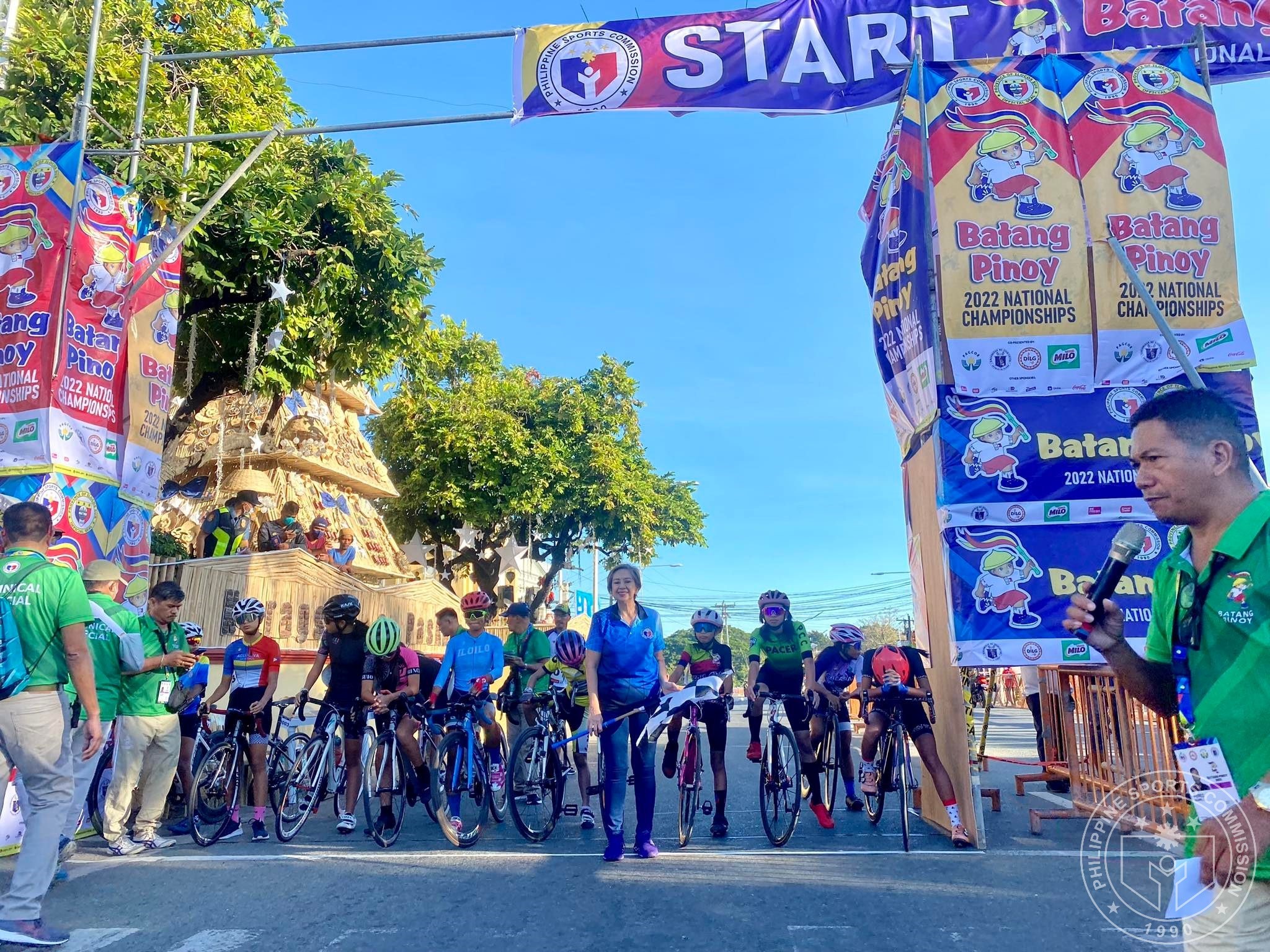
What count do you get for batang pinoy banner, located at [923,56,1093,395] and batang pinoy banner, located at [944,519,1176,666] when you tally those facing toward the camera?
2

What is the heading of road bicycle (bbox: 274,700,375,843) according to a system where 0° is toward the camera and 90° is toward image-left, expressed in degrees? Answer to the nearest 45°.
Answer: approximately 45°

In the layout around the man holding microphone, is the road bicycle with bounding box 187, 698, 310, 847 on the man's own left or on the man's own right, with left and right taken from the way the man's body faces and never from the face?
on the man's own right

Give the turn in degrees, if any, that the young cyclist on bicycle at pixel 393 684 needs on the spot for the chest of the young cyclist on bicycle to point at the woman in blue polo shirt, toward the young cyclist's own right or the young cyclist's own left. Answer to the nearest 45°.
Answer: approximately 45° to the young cyclist's own left

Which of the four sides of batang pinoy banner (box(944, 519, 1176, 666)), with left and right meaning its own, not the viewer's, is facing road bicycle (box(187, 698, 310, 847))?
right

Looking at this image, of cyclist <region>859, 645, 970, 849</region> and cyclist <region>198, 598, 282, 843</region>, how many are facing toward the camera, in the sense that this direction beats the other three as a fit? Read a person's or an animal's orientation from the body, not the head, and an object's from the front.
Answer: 2

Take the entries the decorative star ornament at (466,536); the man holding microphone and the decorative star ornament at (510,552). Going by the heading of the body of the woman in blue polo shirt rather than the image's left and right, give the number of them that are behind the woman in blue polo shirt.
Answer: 2

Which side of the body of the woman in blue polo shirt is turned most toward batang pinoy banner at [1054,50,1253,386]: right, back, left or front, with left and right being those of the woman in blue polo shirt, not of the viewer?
left
